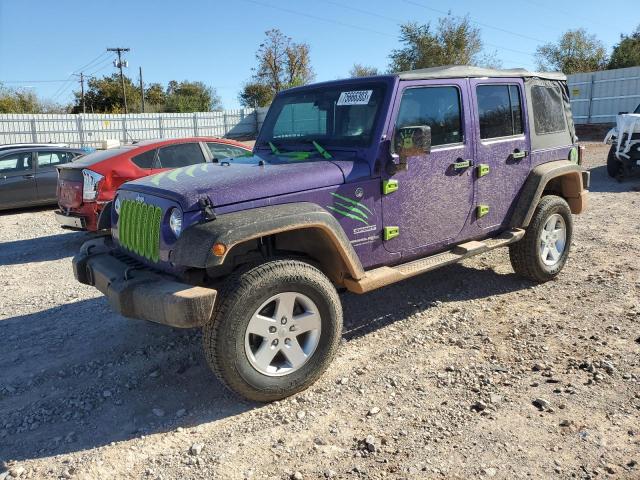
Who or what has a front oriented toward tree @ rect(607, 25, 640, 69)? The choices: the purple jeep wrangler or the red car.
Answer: the red car

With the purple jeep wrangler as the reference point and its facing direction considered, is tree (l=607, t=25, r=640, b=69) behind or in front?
behind

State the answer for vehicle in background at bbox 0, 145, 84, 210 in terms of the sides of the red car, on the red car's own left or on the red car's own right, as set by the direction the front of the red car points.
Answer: on the red car's own left

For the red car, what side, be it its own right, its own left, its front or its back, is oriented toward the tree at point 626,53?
front

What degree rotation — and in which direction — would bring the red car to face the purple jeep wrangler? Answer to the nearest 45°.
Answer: approximately 135° to its right

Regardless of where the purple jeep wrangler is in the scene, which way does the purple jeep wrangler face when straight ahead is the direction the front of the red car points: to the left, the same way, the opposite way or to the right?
the opposite way

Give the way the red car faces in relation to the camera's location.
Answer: facing away from the viewer and to the right of the viewer

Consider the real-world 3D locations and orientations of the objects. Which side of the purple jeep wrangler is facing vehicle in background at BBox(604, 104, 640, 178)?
back

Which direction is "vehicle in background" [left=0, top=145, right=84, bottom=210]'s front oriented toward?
to the viewer's left

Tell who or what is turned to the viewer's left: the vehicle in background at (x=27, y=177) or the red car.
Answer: the vehicle in background

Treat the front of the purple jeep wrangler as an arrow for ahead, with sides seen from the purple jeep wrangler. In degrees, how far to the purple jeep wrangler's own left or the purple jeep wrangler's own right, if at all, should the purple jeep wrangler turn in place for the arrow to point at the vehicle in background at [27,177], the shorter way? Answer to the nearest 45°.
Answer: approximately 90° to the purple jeep wrangler's own right

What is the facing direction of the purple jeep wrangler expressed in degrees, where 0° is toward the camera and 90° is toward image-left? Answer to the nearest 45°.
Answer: approximately 45°

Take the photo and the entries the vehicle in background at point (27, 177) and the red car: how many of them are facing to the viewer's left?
1
